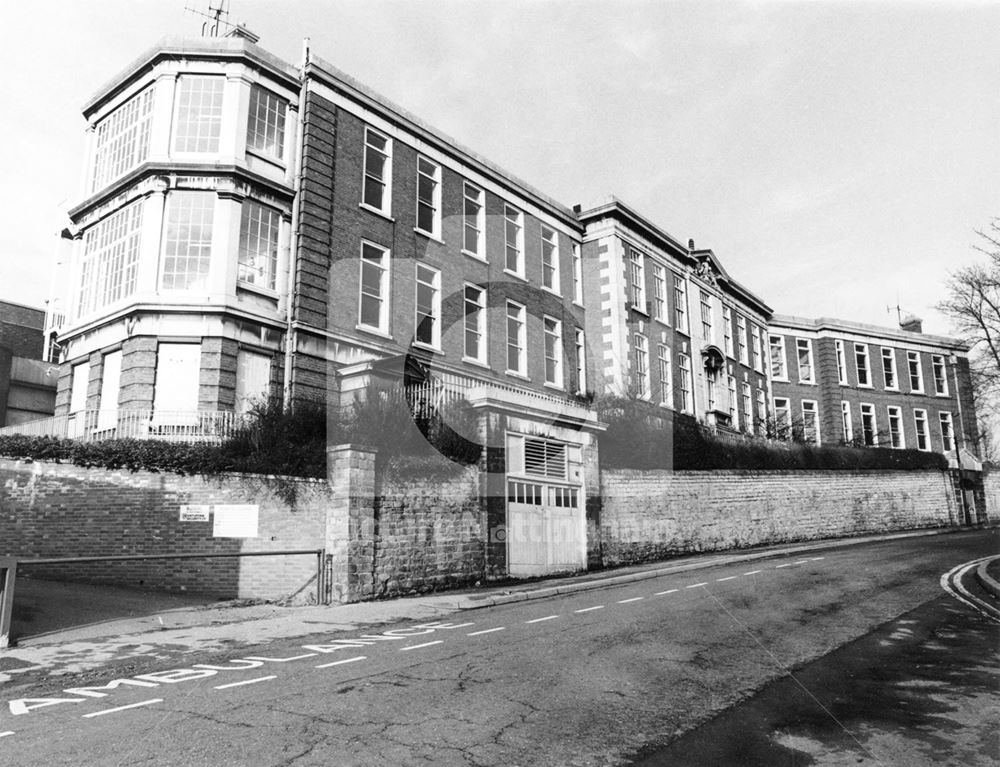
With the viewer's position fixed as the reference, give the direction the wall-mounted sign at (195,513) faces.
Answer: facing the viewer

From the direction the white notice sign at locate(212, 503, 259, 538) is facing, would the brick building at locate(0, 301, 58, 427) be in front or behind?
behind

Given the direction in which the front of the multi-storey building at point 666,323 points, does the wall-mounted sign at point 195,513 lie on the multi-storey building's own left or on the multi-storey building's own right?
on the multi-storey building's own right

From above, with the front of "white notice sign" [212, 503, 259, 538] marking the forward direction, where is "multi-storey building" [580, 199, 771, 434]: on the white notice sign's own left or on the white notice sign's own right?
on the white notice sign's own left

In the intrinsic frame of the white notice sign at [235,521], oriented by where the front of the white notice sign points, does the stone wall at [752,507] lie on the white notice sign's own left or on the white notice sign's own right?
on the white notice sign's own left

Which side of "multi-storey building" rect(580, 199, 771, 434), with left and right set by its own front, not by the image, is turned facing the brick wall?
right

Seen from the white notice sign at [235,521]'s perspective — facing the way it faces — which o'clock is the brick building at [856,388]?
The brick building is roughly at 8 o'clock from the white notice sign.

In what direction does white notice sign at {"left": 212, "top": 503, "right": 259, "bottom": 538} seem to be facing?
toward the camera

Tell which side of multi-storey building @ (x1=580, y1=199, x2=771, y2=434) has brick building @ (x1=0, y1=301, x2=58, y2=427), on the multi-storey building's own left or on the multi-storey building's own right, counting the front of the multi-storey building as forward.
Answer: on the multi-storey building's own right

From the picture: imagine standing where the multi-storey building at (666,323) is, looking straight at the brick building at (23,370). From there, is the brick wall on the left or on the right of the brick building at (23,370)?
left

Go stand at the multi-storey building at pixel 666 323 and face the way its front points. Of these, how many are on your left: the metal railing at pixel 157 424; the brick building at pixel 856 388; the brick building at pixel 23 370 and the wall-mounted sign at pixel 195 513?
1

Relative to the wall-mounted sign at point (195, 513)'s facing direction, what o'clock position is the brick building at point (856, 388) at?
The brick building is roughly at 8 o'clock from the wall-mounted sign.
